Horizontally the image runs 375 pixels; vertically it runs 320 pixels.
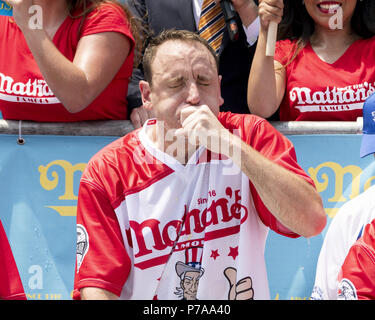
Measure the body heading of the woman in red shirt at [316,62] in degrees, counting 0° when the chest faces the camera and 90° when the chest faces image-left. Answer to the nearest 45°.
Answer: approximately 0°

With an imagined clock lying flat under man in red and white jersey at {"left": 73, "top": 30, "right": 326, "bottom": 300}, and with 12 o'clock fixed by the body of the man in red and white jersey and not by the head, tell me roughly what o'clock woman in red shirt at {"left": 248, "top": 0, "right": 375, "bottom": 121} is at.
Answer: The woman in red shirt is roughly at 7 o'clock from the man in red and white jersey.

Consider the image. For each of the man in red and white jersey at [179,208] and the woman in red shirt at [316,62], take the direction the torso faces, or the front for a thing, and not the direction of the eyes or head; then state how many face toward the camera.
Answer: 2

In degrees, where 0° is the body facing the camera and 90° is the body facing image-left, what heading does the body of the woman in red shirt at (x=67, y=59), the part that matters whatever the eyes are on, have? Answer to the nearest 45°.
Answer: approximately 45°
